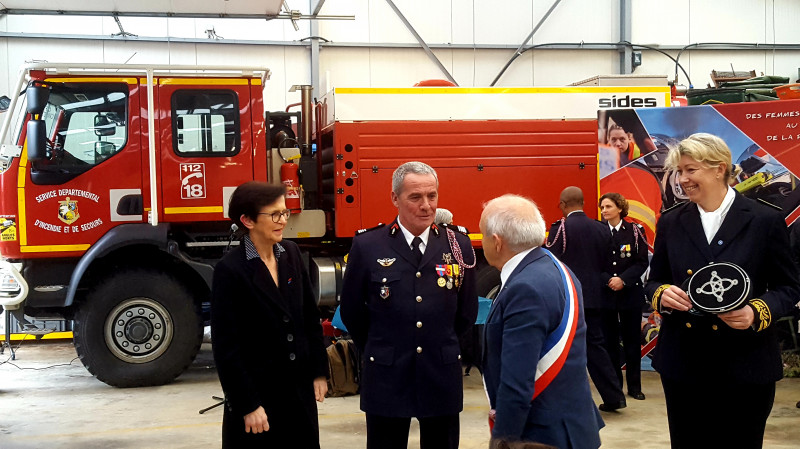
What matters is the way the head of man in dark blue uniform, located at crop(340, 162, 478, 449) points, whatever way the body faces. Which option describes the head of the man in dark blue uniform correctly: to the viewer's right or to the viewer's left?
to the viewer's right

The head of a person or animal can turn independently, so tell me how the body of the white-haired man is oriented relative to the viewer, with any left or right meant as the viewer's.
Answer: facing away from the viewer and to the left of the viewer

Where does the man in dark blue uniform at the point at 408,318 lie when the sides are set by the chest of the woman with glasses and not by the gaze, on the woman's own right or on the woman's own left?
on the woman's own left

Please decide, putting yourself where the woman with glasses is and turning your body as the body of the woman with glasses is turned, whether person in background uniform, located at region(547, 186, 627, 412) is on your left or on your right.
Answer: on your left

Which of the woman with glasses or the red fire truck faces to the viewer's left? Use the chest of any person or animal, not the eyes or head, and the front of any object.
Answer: the red fire truck

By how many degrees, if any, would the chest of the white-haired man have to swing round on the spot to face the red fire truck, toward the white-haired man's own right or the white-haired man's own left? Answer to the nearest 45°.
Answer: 0° — they already face it

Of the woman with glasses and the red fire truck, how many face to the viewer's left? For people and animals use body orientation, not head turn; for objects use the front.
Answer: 1

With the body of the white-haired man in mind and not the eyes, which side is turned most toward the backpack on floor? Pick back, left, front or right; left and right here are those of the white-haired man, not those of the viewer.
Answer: front

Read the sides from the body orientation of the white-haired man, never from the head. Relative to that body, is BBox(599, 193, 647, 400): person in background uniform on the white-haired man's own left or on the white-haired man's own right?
on the white-haired man's own right

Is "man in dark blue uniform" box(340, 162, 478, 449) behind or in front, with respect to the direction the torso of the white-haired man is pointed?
in front

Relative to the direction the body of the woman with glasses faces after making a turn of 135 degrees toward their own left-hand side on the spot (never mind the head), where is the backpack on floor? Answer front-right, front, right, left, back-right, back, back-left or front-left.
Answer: front

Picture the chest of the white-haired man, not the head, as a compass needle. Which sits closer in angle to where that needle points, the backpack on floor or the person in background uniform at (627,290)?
the backpack on floor

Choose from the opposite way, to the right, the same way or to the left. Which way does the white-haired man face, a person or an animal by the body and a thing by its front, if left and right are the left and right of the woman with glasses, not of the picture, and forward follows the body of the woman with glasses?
the opposite way

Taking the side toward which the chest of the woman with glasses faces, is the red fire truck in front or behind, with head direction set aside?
behind

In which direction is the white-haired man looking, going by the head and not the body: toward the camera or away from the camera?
away from the camera

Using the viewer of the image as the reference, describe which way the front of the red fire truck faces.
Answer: facing to the left of the viewer
